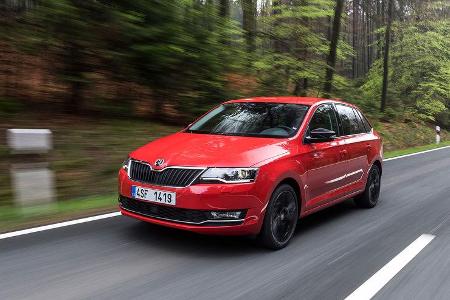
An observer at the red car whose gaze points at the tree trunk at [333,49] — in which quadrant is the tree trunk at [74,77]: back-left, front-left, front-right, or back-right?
front-left

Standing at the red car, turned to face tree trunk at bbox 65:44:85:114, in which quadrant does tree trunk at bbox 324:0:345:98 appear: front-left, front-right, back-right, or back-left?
front-right

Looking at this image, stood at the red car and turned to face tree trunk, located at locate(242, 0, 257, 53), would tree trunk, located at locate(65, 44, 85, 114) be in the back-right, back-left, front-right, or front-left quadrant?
front-left

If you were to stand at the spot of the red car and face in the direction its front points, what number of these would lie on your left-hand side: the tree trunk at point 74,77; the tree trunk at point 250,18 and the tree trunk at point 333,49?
0

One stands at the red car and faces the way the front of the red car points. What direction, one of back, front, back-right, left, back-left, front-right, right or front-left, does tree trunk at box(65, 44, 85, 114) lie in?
right

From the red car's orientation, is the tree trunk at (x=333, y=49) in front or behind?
behind

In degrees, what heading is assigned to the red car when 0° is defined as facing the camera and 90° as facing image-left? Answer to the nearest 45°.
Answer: approximately 45°

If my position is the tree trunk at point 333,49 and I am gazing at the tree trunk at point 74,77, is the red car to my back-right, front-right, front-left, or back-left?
front-left

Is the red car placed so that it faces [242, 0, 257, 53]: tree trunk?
no
